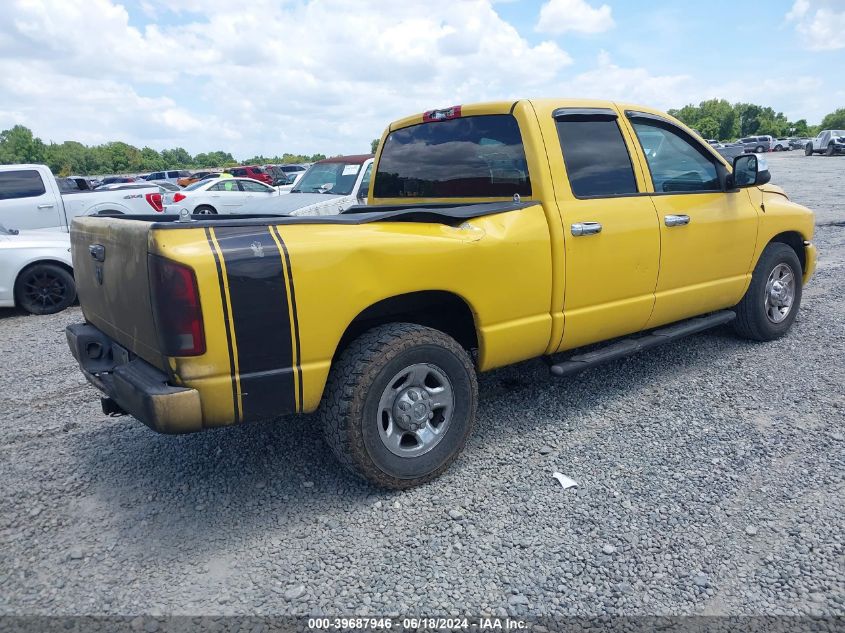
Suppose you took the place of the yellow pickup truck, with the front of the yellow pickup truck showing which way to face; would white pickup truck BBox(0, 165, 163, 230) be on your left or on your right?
on your left

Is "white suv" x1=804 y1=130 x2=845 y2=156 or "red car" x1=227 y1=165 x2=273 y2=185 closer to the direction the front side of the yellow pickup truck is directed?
the white suv

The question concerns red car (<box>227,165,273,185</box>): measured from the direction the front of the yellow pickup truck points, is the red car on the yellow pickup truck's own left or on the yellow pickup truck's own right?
on the yellow pickup truck's own left

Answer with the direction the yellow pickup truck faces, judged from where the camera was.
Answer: facing away from the viewer and to the right of the viewer

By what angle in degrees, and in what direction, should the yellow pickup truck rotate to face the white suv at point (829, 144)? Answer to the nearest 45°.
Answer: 0° — it already faces it
